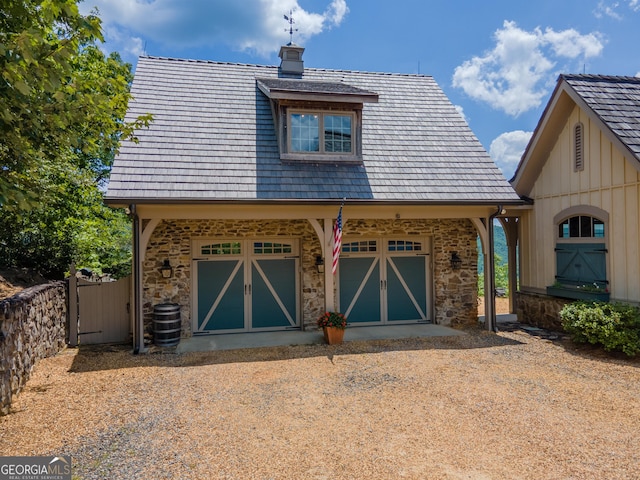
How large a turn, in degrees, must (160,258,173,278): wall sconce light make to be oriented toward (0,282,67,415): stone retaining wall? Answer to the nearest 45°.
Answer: approximately 45° to its right

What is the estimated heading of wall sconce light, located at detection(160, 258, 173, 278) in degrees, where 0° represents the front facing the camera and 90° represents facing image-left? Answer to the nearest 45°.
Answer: approximately 0°

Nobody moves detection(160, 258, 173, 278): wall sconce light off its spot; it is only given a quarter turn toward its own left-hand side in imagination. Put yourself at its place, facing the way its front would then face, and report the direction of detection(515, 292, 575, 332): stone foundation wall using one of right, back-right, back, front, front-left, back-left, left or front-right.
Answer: front

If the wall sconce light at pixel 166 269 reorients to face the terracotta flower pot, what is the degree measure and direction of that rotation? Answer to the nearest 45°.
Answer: approximately 45° to its left

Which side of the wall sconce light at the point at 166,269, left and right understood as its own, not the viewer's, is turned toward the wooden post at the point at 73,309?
right

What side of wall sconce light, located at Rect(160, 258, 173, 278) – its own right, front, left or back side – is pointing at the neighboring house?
left

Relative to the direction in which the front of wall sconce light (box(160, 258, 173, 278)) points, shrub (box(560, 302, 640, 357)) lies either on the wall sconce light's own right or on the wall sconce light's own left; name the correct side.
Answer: on the wall sconce light's own left

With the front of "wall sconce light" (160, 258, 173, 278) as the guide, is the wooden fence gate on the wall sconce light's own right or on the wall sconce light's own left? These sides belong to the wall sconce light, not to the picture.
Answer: on the wall sconce light's own right

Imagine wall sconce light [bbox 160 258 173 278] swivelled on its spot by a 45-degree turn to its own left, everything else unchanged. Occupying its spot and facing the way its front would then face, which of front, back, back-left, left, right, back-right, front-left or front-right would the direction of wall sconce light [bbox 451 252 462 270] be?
front-left
